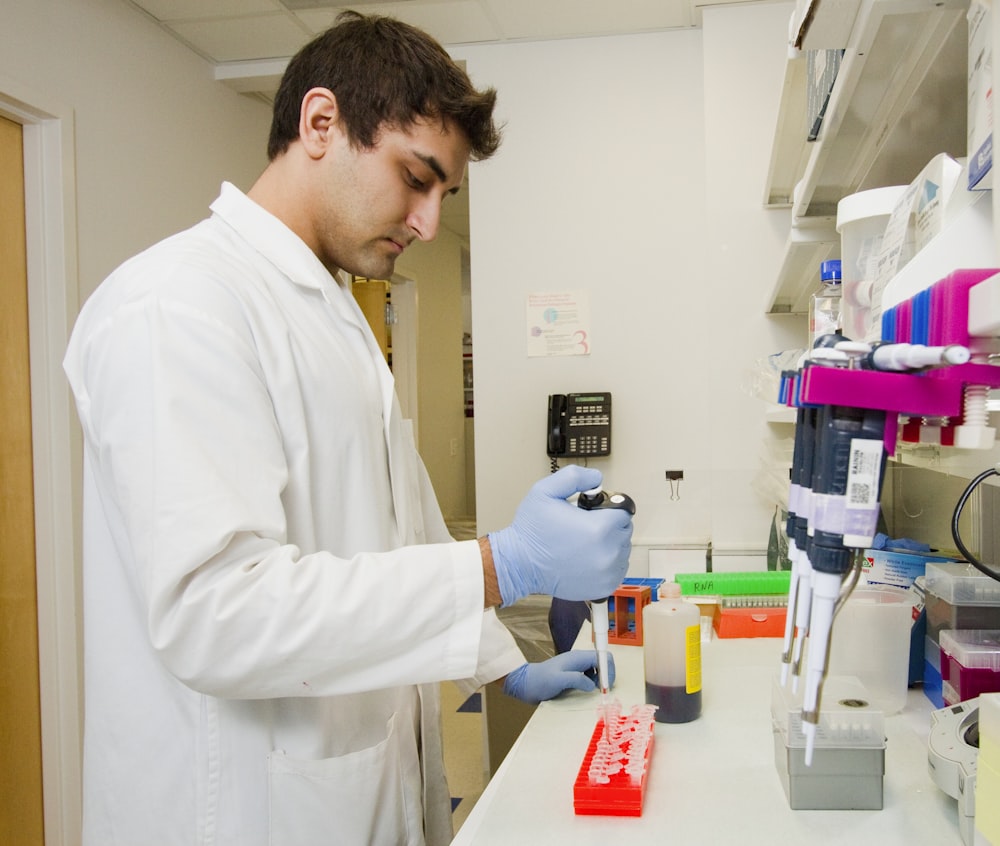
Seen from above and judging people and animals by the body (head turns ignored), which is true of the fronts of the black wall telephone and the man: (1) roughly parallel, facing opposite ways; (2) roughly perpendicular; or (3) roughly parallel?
roughly perpendicular

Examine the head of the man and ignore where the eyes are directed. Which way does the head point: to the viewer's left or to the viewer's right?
to the viewer's right

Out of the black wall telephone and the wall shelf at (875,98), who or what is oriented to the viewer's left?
the wall shelf

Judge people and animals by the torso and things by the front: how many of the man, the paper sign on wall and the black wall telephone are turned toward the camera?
2

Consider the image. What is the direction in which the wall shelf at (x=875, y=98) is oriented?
to the viewer's left

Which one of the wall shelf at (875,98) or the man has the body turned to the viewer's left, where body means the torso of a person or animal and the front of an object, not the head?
the wall shelf

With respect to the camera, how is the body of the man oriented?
to the viewer's right
